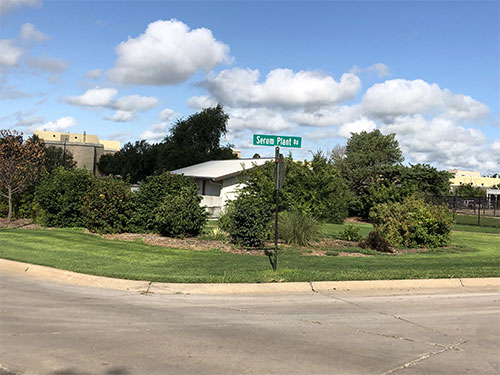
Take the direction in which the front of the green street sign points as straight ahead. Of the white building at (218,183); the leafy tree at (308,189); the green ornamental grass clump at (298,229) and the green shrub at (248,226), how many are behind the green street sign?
4

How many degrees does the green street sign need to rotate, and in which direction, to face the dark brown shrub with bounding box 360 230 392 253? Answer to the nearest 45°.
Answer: approximately 135° to its left

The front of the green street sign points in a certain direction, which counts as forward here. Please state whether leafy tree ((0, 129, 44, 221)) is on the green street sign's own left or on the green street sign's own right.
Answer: on the green street sign's own right

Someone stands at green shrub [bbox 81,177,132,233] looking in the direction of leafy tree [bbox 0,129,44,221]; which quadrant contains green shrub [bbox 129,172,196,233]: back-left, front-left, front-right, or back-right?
back-right

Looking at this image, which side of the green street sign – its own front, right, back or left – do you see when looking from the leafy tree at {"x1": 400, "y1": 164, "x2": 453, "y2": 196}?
back

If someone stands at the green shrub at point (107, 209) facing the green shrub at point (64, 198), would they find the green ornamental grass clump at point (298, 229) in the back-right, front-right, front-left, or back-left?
back-right

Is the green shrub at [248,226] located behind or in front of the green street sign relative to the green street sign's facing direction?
behind

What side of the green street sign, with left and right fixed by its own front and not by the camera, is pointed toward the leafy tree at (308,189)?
back

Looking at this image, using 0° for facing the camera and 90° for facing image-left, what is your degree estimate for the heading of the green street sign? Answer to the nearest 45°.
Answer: approximately 0°

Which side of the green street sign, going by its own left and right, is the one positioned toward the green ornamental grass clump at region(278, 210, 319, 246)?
back

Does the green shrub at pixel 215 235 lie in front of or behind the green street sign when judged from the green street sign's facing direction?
behind

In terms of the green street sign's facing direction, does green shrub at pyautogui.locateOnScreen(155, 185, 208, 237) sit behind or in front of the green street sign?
behind
